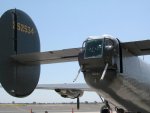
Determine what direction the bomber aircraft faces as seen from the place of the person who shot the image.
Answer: facing away from the viewer and to the right of the viewer
